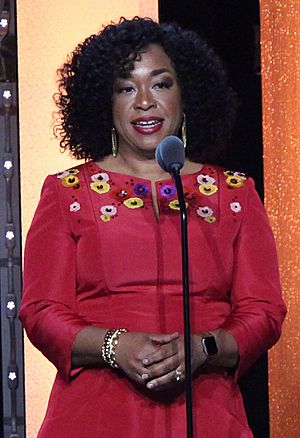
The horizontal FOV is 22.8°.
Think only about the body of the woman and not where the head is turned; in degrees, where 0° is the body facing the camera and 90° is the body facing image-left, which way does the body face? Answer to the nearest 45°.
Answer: approximately 0°
